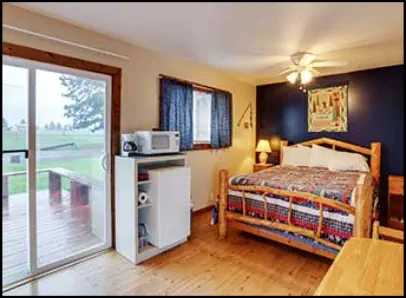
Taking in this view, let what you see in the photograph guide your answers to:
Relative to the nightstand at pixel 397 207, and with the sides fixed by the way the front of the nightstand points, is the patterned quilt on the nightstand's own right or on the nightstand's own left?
on the nightstand's own right

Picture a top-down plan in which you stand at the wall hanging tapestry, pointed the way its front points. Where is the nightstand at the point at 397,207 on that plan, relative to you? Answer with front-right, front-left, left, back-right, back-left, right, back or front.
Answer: front-left

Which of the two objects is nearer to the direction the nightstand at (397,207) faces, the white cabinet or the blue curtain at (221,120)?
the white cabinet

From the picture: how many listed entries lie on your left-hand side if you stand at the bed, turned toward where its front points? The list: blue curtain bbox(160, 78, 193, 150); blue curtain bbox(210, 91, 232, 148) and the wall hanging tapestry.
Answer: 0

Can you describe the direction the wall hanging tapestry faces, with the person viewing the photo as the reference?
facing the viewer and to the left of the viewer

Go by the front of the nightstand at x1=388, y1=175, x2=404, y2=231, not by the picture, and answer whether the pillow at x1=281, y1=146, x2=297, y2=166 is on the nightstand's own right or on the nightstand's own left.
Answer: on the nightstand's own right

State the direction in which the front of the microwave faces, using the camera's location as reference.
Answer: facing the viewer and to the right of the viewer

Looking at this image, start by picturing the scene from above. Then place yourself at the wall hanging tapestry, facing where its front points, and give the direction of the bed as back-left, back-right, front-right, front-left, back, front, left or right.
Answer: front-left

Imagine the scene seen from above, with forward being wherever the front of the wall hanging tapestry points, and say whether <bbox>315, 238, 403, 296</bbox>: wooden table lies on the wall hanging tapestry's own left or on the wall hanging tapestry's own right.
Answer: on the wall hanging tapestry's own left

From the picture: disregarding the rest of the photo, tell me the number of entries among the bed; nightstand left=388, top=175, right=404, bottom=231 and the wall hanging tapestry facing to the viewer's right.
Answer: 0

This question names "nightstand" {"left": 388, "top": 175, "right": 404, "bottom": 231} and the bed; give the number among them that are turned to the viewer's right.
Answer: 0

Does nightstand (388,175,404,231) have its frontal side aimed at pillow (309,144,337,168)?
no

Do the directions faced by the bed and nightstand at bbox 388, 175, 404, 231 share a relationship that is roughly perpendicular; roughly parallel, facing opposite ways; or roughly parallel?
roughly parallel

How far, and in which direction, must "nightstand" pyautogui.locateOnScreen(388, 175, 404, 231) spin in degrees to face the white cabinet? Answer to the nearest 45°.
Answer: approximately 45° to its right

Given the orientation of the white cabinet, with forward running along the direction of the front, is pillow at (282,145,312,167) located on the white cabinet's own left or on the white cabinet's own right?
on the white cabinet's own left
